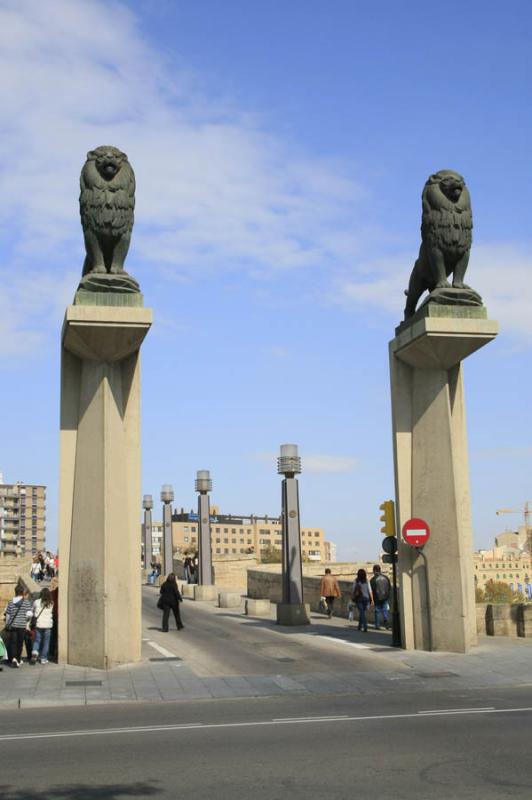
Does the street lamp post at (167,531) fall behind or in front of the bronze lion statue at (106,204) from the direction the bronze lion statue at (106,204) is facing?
behind

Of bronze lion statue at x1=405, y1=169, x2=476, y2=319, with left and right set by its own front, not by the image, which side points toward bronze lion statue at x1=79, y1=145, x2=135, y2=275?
right

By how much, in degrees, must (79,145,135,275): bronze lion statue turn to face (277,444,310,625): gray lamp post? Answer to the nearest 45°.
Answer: approximately 135° to its left

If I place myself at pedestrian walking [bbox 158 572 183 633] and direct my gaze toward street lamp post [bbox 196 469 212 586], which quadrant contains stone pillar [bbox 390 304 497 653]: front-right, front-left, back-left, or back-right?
back-right

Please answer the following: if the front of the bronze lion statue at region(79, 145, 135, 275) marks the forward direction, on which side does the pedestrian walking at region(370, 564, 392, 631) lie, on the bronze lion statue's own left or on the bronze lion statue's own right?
on the bronze lion statue's own left

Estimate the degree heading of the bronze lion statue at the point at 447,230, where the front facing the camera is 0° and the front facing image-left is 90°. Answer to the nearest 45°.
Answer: approximately 315°
